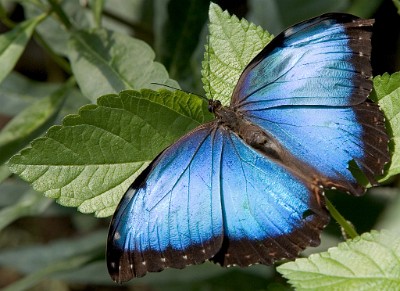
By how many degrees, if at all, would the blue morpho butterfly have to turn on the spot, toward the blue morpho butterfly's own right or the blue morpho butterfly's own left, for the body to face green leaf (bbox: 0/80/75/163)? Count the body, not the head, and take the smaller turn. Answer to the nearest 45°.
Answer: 0° — it already faces it

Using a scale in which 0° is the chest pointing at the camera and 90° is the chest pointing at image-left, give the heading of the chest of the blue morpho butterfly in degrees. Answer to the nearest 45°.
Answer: approximately 135°

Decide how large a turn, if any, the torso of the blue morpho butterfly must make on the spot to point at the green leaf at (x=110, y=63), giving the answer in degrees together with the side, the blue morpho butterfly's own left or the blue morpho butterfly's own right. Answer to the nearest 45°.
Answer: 0° — it already faces it
